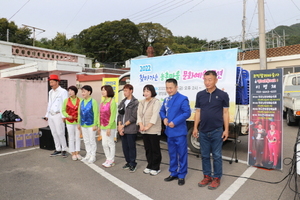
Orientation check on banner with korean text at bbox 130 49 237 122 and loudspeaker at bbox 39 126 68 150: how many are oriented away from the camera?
0

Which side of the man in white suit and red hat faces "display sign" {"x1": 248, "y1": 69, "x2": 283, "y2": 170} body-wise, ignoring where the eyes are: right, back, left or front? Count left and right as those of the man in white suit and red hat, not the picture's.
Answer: left

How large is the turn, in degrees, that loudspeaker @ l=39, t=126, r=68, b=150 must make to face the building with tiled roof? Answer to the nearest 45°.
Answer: approximately 135° to its left

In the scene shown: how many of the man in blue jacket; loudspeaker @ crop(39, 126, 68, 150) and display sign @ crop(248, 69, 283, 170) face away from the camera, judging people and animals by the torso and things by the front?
0

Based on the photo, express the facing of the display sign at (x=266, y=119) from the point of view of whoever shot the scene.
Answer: facing the viewer

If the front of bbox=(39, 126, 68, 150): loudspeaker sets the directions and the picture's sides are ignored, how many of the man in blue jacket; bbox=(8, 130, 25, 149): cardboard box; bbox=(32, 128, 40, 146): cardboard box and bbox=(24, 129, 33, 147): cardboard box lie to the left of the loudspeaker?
1

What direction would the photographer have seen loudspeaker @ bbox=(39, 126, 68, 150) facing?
facing the viewer and to the left of the viewer

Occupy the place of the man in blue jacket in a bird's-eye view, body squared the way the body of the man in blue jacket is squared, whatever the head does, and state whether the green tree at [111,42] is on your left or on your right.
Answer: on your right

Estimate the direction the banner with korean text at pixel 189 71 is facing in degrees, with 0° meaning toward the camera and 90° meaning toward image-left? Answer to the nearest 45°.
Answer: approximately 45°

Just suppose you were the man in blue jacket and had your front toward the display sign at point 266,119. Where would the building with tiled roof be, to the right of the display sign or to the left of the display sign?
left

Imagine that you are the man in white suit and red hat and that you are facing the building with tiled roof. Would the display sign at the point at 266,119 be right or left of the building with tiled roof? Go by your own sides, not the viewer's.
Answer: right

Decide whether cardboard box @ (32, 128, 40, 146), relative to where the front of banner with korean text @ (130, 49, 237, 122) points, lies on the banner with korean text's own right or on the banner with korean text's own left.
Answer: on the banner with korean text's own right

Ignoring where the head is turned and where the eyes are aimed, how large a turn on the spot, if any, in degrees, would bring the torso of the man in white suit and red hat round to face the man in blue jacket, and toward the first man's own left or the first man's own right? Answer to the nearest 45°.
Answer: approximately 90° to the first man's own left

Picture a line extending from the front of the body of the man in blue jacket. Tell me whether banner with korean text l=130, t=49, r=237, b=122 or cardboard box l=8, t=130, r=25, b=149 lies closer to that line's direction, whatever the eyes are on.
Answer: the cardboard box

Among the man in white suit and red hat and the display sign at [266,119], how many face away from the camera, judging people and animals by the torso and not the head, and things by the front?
0
